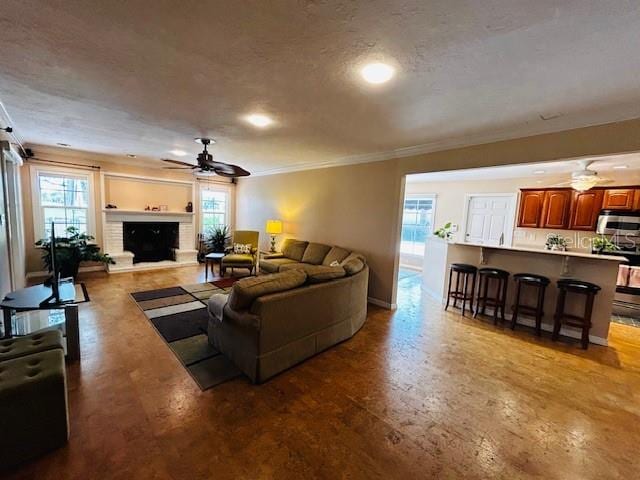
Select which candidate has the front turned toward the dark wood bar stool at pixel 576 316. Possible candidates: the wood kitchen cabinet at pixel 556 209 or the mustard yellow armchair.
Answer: the wood kitchen cabinet

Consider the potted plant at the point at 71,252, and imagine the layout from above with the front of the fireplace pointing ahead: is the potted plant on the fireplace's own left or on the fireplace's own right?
on the fireplace's own right

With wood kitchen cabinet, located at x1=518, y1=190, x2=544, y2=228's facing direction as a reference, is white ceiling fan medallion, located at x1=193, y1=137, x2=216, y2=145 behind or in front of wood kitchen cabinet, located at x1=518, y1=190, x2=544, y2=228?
in front

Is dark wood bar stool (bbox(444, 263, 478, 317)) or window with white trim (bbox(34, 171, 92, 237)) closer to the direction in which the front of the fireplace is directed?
the dark wood bar stool

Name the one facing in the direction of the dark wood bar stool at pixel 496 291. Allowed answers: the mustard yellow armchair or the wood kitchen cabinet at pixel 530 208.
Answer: the wood kitchen cabinet

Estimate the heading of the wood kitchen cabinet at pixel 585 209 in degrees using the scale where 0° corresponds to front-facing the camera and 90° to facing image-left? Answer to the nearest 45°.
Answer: approximately 0°

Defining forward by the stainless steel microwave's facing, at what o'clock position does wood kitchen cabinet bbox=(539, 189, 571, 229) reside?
The wood kitchen cabinet is roughly at 3 o'clock from the stainless steel microwave.
